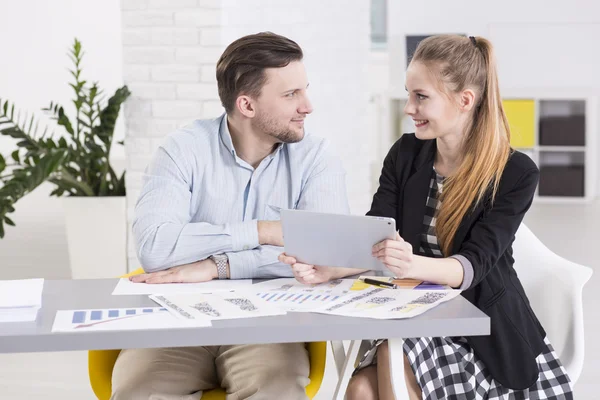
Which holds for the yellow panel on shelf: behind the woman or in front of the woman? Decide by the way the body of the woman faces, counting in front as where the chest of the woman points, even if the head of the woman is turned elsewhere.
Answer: behind

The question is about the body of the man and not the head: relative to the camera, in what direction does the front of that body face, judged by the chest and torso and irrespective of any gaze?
toward the camera

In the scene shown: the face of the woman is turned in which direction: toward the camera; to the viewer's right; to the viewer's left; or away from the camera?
to the viewer's left

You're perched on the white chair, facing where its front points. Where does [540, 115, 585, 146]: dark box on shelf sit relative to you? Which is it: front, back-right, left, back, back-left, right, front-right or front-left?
back-right

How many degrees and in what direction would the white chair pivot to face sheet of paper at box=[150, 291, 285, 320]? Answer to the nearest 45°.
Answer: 0° — it already faces it

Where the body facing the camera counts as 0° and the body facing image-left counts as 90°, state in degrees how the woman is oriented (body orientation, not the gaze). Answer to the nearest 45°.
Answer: approximately 45°

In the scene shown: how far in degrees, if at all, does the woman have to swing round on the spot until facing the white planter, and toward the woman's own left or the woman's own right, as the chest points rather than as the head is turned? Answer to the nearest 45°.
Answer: approximately 90° to the woman's own right

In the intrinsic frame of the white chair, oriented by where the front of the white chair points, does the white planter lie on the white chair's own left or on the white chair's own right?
on the white chair's own right

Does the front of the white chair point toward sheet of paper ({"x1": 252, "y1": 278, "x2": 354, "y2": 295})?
yes

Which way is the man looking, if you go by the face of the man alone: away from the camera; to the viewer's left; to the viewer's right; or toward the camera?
to the viewer's right

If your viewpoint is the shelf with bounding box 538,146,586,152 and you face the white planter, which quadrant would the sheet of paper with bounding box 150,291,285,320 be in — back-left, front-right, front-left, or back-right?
front-left

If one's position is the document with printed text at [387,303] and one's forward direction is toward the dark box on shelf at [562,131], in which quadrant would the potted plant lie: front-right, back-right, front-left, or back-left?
front-left

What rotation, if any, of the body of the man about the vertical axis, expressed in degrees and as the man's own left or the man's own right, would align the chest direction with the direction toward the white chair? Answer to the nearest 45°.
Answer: approximately 90° to the man's own left

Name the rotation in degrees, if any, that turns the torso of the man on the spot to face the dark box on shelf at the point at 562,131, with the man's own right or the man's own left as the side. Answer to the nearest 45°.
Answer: approximately 135° to the man's own left

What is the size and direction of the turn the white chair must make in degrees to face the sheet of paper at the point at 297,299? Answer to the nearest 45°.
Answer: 0° — it already faces it

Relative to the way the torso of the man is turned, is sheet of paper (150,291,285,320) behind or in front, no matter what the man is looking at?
in front

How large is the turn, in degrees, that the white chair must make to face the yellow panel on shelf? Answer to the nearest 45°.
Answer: approximately 135° to its right

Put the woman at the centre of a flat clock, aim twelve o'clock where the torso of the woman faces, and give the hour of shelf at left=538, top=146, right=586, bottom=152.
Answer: The shelf is roughly at 5 o'clock from the woman.

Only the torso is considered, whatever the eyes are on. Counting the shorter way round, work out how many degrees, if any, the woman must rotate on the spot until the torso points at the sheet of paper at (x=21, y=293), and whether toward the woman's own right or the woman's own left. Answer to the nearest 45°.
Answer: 0° — they already face it
